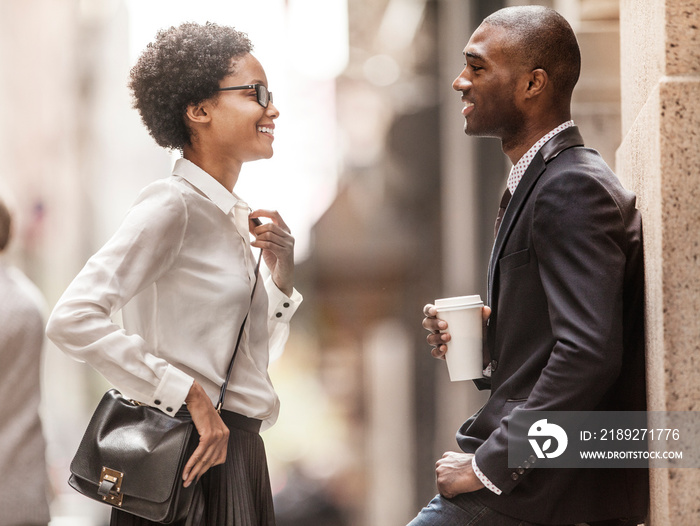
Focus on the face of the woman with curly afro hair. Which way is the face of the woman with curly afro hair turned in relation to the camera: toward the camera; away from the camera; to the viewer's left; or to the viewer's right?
to the viewer's right

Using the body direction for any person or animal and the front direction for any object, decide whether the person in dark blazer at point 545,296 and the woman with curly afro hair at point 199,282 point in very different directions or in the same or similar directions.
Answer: very different directions

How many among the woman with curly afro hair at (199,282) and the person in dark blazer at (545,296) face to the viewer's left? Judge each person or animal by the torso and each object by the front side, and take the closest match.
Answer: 1

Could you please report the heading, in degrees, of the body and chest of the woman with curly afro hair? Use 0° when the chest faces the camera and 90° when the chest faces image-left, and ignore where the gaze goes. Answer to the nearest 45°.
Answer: approximately 270°

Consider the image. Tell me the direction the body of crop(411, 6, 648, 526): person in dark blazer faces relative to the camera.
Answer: to the viewer's left

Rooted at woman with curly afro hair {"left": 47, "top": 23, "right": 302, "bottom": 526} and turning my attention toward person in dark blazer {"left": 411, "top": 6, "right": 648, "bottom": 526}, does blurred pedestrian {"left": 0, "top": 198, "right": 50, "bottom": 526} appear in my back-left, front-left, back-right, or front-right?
back-left

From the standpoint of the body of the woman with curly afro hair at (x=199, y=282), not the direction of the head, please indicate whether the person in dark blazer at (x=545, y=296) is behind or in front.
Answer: in front

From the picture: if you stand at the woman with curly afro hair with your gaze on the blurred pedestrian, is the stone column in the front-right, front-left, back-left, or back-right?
back-right

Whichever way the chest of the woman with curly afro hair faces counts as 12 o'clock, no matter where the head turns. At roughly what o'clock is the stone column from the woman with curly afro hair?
The stone column is roughly at 1 o'clock from the woman with curly afro hair.

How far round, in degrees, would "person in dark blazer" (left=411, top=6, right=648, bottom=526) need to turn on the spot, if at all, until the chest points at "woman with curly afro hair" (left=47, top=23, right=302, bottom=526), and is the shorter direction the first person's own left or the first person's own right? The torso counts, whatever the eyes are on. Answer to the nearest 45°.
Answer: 0° — they already face them

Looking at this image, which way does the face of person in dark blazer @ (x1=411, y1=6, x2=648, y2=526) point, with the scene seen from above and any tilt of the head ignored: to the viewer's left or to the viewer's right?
to the viewer's left
